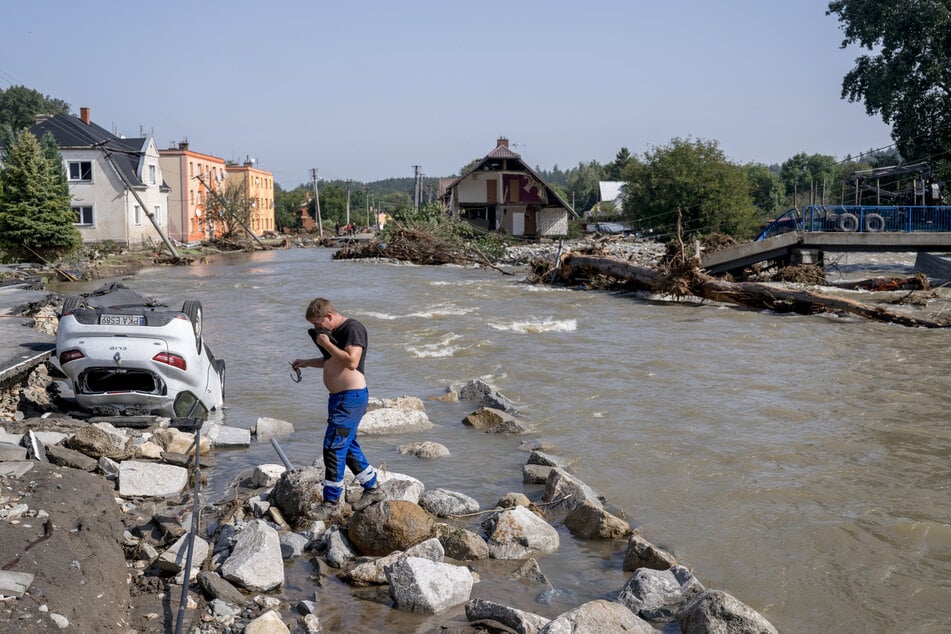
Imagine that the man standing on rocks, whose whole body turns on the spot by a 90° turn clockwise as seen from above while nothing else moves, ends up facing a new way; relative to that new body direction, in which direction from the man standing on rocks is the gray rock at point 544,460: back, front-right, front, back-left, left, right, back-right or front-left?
front-right

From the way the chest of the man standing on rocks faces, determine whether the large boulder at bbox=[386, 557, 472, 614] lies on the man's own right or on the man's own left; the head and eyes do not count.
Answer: on the man's own left

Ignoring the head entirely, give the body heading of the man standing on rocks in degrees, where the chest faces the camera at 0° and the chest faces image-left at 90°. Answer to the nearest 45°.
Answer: approximately 90°

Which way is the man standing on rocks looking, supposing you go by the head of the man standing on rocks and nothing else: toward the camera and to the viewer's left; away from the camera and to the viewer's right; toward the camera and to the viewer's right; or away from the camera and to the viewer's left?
toward the camera and to the viewer's left

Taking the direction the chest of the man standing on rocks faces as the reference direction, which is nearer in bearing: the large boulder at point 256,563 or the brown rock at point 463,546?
the large boulder

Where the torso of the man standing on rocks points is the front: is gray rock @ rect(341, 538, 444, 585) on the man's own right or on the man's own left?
on the man's own left

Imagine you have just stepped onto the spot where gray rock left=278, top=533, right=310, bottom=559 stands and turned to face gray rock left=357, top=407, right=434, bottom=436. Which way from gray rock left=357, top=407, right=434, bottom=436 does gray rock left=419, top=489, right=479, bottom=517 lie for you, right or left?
right

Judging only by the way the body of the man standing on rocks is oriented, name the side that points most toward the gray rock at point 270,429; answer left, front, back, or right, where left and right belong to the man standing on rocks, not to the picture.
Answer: right

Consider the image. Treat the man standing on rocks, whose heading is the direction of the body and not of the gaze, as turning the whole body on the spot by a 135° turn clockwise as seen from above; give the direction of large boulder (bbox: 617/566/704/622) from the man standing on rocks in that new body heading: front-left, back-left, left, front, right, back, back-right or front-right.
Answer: right

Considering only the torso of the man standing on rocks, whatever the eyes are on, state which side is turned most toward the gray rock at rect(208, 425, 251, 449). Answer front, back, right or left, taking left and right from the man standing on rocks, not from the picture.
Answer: right

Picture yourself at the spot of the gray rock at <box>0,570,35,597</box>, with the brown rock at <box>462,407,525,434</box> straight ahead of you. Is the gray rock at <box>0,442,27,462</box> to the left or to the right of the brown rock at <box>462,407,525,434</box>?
left
